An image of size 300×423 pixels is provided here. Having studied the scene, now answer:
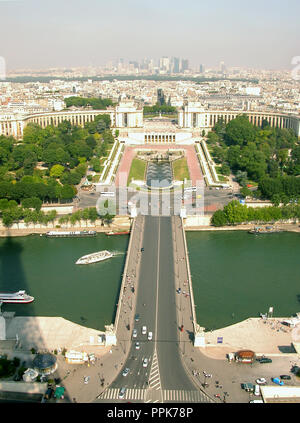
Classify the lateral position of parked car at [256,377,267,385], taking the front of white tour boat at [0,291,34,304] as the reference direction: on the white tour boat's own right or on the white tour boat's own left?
on the white tour boat's own right

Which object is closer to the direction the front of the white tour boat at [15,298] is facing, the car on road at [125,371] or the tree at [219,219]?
the tree

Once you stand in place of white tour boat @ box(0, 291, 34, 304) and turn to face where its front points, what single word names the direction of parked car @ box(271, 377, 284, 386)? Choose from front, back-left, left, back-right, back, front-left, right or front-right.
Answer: front-right

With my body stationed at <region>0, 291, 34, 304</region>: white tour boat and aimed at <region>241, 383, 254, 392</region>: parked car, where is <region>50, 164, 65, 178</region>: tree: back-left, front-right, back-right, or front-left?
back-left

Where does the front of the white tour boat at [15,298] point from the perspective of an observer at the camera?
facing to the right of the viewer

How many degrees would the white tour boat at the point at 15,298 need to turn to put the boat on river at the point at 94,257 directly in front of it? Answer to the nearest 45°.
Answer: approximately 45° to its left

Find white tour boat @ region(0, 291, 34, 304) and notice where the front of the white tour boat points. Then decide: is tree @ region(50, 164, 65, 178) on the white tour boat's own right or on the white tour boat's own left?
on the white tour boat's own left

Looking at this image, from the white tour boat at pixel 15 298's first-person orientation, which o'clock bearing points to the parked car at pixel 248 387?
The parked car is roughly at 2 o'clock from the white tour boat.

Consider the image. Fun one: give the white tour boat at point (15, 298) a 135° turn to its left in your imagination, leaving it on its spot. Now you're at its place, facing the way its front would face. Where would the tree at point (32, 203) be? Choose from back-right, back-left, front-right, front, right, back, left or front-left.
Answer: front-right

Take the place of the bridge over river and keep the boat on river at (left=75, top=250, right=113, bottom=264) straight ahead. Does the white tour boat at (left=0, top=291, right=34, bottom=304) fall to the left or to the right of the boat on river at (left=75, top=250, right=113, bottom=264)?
left

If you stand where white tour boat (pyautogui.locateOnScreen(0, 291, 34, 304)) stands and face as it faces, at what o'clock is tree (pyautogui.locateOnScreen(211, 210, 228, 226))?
The tree is roughly at 11 o'clock from the white tour boat.

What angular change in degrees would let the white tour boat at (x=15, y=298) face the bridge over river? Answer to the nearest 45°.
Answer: approximately 45° to its right

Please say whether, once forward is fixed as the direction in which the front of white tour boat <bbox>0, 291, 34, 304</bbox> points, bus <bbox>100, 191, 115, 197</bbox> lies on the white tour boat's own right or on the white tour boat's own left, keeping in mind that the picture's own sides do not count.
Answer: on the white tour boat's own left
